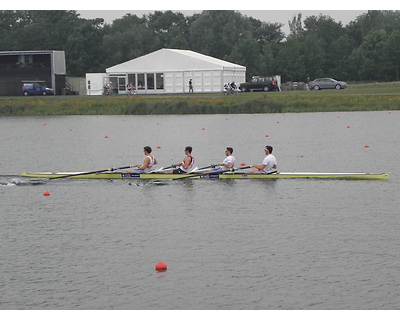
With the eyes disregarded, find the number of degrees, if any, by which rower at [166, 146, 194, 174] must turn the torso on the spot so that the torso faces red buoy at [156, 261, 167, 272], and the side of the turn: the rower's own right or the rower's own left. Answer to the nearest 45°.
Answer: approximately 90° to the rower's own left

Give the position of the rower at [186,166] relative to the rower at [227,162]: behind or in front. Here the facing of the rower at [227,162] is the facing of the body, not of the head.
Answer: in front

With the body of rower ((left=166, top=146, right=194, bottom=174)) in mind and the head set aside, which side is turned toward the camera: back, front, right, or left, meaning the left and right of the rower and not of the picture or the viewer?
left

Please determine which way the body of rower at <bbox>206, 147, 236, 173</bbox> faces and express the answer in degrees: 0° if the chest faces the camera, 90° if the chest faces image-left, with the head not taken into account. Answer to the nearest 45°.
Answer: approximately 90°

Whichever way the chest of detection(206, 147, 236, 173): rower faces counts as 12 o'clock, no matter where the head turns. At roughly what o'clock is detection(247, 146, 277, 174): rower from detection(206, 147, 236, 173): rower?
detection(247, 146, 277, 174): rower is roughly at 6 o'clock from detection(206, 147, 236, 173): rower.

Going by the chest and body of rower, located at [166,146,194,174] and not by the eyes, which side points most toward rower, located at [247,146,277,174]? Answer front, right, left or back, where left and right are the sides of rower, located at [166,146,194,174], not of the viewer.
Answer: back
